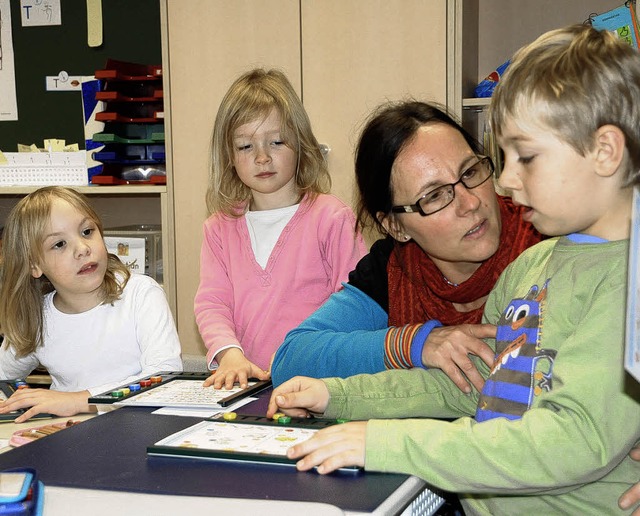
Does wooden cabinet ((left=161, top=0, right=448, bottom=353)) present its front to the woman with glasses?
yes

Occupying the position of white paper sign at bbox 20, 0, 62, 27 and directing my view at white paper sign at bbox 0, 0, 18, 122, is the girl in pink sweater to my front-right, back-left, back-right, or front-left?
back-left

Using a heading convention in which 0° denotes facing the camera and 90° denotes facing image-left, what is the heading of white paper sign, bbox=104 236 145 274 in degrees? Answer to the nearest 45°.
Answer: approximately 0°

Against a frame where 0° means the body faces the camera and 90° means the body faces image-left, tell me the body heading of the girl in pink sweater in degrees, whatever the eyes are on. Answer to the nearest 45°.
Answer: approximately 0°

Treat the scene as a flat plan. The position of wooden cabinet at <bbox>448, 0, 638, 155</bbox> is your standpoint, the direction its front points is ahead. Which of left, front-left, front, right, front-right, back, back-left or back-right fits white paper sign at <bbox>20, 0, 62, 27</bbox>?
right

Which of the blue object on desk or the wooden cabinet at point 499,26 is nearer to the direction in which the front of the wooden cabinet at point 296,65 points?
the blue object on desk
